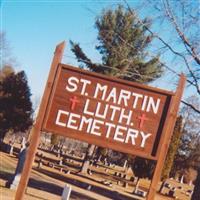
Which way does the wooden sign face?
toward the camera

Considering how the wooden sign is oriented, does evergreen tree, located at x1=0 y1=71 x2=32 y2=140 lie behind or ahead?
behind
